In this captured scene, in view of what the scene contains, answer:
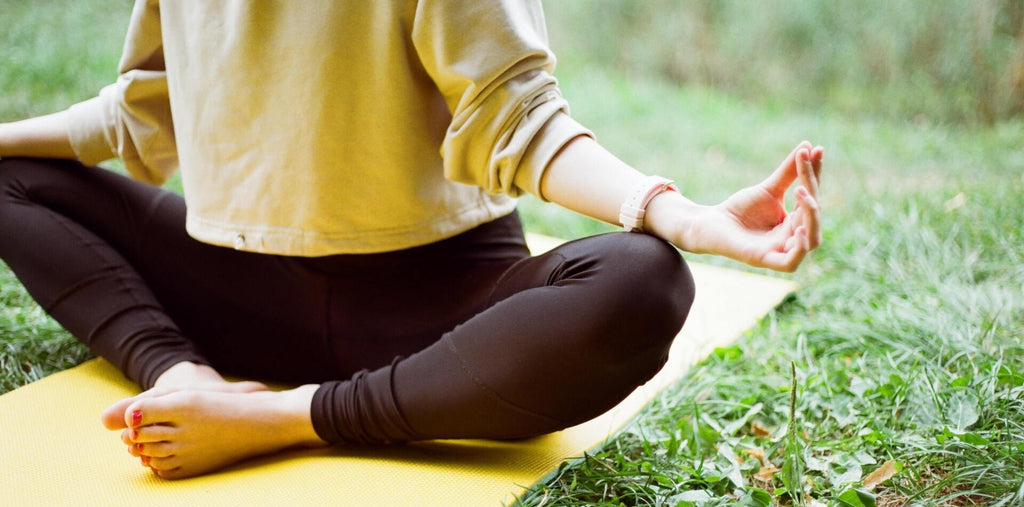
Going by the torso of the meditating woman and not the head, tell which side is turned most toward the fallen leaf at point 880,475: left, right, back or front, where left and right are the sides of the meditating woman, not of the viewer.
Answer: left

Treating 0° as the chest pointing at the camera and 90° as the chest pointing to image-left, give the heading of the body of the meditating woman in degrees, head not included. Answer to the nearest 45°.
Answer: approximately 45°
